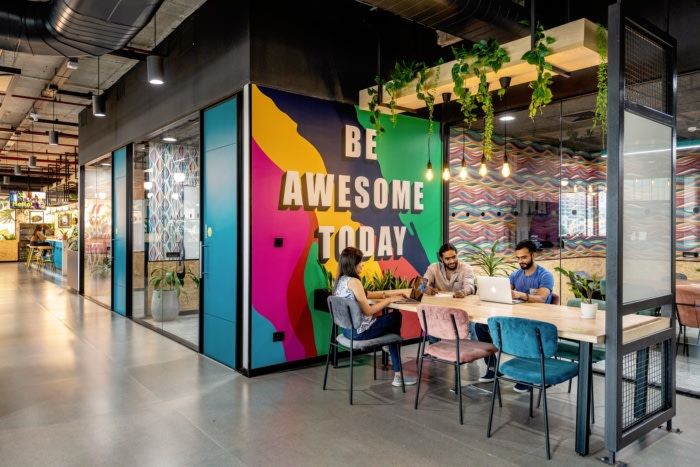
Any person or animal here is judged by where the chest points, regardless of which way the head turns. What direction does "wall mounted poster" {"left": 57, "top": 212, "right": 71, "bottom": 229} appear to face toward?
toward the camera

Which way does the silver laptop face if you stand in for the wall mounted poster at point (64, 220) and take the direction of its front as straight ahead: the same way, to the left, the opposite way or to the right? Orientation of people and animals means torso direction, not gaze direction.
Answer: to the left

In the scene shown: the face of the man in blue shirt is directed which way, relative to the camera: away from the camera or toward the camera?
toward the camera

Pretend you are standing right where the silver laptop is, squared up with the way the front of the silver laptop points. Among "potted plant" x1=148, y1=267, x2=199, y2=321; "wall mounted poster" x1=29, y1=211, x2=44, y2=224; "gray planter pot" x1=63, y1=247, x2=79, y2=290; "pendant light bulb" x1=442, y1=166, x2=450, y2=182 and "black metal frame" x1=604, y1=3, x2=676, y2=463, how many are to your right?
1

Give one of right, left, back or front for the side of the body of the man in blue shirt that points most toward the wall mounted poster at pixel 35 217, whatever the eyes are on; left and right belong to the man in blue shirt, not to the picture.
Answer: right

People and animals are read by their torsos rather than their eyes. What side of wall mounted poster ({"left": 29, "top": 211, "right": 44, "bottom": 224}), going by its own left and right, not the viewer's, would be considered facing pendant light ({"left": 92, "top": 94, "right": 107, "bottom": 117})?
front

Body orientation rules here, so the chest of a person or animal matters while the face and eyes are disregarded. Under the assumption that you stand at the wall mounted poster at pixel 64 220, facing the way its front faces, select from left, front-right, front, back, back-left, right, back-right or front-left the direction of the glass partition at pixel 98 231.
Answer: front

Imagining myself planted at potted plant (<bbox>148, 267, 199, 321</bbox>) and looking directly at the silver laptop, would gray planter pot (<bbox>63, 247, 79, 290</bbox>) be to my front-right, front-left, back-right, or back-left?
back-left

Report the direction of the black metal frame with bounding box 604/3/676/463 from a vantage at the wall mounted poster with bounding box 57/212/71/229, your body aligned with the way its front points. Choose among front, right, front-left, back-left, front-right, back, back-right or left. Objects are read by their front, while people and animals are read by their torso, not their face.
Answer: front

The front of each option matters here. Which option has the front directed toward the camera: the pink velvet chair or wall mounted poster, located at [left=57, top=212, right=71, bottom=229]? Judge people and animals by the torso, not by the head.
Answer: the wall mounted poster

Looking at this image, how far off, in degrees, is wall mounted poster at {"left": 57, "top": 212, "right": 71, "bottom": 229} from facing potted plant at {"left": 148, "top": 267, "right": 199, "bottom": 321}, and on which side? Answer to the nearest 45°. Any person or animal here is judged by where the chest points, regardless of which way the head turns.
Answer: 0° — it already faces it

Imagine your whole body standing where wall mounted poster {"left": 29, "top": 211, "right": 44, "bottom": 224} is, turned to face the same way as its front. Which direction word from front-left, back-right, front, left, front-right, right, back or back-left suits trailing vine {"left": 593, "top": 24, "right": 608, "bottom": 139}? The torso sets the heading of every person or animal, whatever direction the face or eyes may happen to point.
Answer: front

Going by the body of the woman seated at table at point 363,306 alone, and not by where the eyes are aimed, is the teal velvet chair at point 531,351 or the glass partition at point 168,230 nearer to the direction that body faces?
the teal velvet chair

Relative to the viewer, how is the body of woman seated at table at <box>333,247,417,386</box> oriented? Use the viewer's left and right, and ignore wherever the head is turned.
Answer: facing to the right of the viewer

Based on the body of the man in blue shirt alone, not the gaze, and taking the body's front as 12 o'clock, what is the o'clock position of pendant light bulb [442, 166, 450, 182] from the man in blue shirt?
The pendant light bulb is roughly at 3 o'clock from the man in blue shirt.

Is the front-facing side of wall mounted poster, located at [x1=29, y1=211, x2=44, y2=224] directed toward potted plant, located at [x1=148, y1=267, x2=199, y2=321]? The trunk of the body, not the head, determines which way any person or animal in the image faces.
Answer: yes

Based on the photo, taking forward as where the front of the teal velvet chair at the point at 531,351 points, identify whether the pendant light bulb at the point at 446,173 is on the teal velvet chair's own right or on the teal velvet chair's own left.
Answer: on the teal velvet chair's own left
